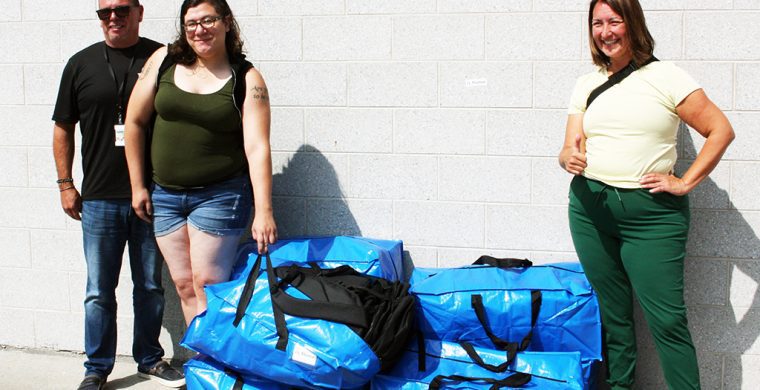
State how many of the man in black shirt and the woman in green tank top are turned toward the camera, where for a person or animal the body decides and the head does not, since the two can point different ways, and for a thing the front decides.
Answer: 2

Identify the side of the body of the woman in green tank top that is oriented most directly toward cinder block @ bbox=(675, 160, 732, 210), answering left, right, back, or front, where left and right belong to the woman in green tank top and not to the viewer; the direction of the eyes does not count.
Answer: left

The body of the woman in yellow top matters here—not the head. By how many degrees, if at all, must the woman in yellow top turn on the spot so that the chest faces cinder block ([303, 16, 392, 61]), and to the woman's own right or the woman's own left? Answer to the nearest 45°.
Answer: approximately 45° to the woman's own right

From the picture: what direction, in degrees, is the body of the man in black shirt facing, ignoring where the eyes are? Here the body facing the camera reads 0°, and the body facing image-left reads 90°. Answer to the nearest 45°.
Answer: approximately 0°

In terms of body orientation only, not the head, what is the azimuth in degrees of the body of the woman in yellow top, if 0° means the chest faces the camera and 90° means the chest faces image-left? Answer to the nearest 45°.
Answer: approximately 45°

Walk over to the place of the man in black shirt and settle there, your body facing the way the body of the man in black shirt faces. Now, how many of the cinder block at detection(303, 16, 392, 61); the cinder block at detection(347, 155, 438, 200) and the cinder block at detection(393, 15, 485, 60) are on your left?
3
